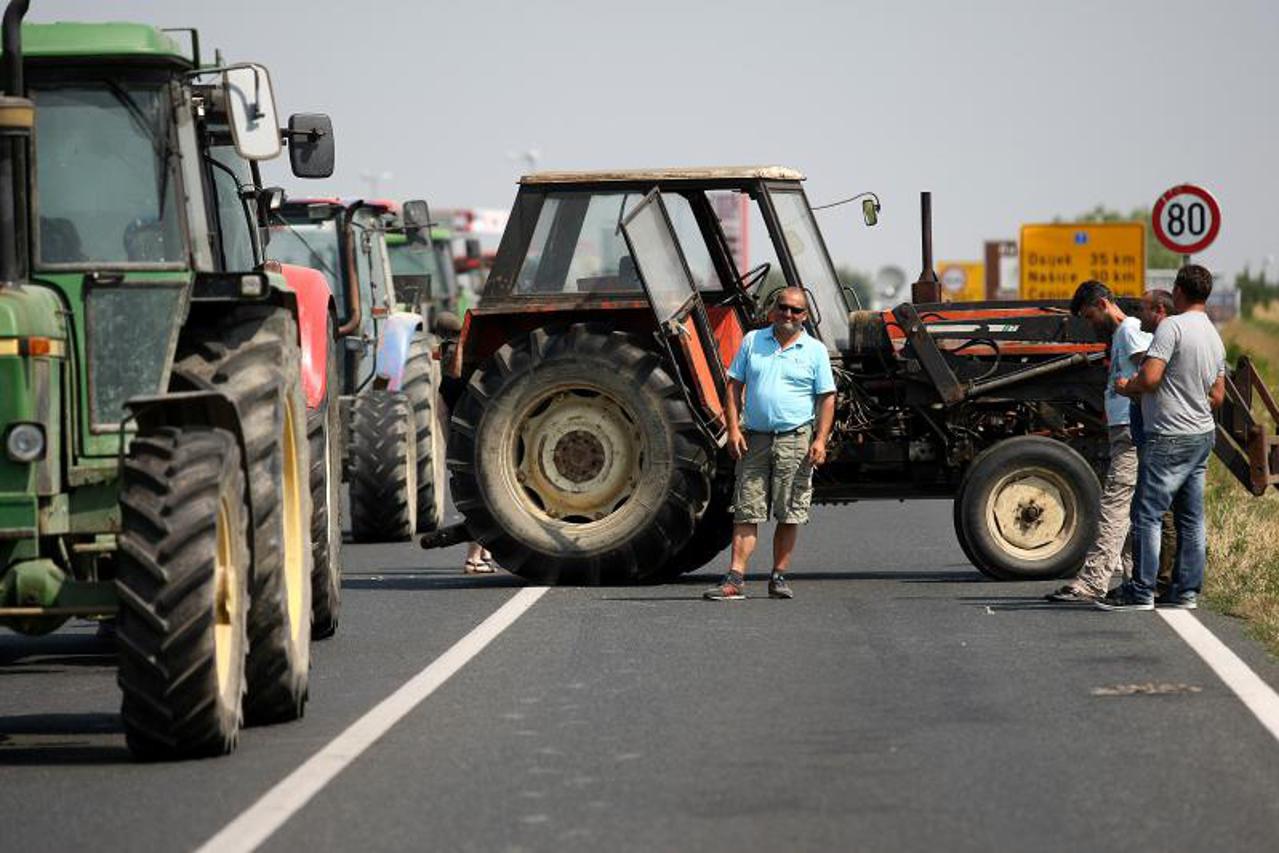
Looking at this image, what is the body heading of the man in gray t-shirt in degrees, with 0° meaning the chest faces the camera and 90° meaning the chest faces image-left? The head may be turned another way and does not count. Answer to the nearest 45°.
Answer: approximately 135°

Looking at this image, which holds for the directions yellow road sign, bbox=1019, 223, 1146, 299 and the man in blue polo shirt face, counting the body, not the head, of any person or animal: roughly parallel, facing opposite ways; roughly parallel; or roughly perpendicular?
roughly parallel

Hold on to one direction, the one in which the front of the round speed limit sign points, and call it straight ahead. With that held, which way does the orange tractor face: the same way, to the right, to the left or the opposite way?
to the left

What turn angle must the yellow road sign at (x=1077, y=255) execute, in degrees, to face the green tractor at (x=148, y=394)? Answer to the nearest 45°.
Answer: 0° — it already faces it

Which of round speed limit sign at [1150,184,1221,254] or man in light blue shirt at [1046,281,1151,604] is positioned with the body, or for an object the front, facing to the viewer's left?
the man in light blue shirt

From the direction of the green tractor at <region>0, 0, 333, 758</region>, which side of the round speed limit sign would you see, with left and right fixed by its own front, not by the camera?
front

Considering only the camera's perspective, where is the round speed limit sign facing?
facing the viewer

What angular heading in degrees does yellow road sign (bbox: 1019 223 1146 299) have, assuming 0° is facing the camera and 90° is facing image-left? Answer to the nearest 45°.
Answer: approximately 0°

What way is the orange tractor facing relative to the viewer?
to the viewer's right

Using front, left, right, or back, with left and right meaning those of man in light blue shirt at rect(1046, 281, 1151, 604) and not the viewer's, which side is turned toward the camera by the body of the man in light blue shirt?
left

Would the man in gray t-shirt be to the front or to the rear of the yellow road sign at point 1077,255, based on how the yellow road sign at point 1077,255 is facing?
to the front

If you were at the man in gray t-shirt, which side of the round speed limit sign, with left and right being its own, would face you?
front
